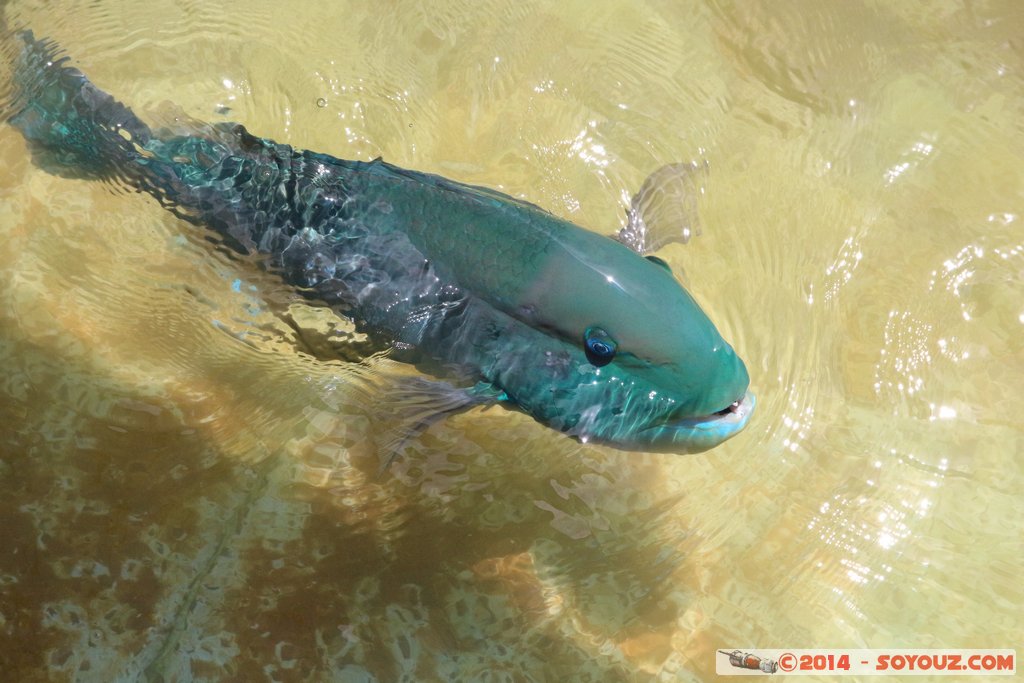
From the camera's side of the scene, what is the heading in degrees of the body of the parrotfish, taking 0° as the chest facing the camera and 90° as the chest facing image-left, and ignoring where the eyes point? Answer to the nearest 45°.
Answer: approximately 315°
